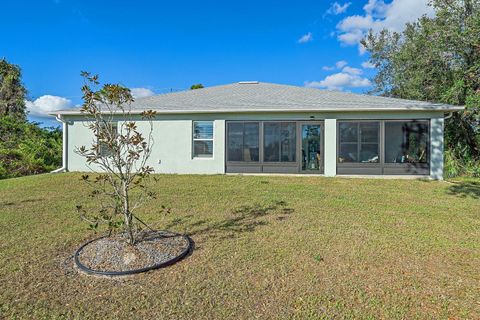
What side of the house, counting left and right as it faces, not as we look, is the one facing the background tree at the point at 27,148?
left

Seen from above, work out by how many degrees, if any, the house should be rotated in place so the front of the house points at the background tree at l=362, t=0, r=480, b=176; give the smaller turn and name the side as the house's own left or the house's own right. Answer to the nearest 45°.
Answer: approximately 90° to the house's own right

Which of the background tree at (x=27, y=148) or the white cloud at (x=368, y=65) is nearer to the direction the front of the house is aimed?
the white cloud

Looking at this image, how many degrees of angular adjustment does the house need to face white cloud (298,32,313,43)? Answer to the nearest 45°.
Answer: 0° — it already faces it

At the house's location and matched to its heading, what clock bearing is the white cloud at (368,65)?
The white cloud is roughly at 1 o'clock from the house.

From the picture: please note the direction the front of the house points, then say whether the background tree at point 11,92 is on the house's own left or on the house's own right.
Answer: on the house's own left

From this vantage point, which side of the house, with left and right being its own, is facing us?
back
